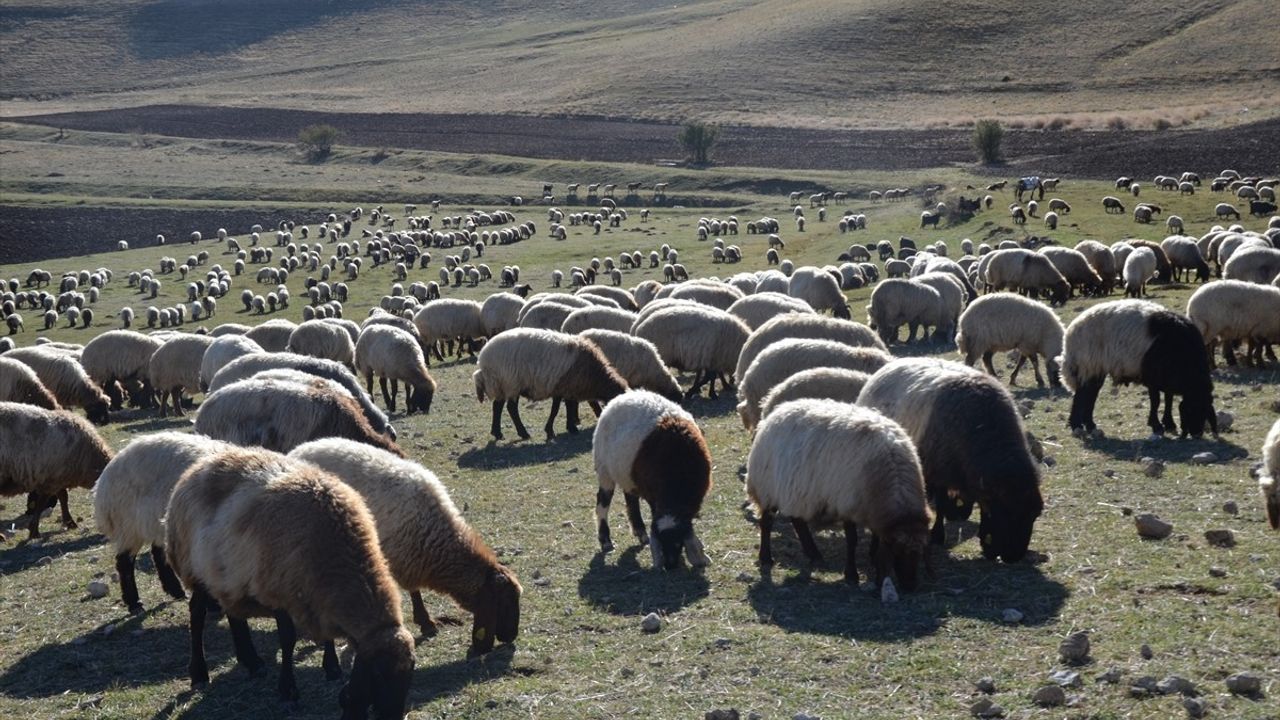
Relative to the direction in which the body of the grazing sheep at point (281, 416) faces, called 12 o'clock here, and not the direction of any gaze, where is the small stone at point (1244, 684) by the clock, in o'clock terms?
The small stone is roughly at 2 o'clock from the grazing sheep.

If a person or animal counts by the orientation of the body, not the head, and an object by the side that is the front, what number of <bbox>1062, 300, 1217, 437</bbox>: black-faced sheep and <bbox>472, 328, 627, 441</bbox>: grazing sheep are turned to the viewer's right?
2

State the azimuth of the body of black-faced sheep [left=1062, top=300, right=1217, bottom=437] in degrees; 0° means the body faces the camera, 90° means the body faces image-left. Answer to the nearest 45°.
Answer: approximately 270°

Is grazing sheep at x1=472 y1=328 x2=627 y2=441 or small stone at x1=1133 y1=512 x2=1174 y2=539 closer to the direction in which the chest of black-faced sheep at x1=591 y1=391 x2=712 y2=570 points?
the small stone

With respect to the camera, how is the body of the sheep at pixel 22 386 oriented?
to the viewer's right

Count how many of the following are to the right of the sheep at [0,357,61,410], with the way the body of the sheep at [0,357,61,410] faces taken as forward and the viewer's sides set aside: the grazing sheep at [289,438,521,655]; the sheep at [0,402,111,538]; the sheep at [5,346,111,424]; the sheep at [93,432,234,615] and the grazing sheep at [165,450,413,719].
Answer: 4

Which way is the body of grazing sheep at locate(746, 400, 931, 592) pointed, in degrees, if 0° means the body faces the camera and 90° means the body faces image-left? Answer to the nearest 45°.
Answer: approximately 315°

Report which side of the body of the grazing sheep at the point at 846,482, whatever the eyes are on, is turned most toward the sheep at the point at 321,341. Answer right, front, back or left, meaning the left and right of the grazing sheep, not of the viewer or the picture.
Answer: back

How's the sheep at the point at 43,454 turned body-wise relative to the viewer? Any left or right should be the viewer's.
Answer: facing to the right of the viewer
